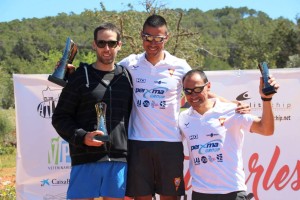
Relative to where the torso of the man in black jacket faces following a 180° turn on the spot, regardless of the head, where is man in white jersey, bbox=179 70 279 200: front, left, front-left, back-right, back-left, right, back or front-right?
right

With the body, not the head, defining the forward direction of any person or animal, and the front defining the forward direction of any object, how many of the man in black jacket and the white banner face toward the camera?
2

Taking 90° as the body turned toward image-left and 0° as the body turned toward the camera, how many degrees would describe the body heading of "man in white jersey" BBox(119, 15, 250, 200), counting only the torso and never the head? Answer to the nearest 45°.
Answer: approximately 0°

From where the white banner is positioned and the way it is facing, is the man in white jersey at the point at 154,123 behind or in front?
in front

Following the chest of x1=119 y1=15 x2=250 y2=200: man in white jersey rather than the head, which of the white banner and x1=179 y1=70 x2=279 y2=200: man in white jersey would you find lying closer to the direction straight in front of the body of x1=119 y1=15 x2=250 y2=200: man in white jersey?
the man in white jersey

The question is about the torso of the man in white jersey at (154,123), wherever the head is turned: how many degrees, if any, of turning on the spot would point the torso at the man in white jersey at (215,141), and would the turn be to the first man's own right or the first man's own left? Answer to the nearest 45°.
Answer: approximately 45° to the first man's own left

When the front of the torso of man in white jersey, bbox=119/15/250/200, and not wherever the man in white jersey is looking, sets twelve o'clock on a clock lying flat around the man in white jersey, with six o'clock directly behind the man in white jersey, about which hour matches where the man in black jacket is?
The man in black jacket is roughly at 2 o'clock from the man in white jersey.

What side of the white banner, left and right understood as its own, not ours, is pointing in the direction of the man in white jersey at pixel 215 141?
front

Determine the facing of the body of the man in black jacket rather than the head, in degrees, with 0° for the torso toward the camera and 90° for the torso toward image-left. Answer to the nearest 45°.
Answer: approximately 0°

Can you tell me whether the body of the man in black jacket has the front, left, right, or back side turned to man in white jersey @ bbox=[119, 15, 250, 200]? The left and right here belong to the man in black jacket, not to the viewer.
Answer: left

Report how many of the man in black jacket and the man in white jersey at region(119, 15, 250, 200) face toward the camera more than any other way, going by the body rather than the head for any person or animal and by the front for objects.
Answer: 2

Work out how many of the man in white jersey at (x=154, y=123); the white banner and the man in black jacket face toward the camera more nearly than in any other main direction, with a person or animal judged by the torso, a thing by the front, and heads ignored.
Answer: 3
